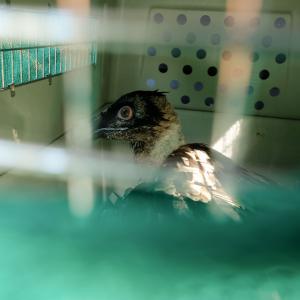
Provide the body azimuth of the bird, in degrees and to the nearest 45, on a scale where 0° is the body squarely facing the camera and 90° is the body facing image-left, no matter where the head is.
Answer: approximately 90°
